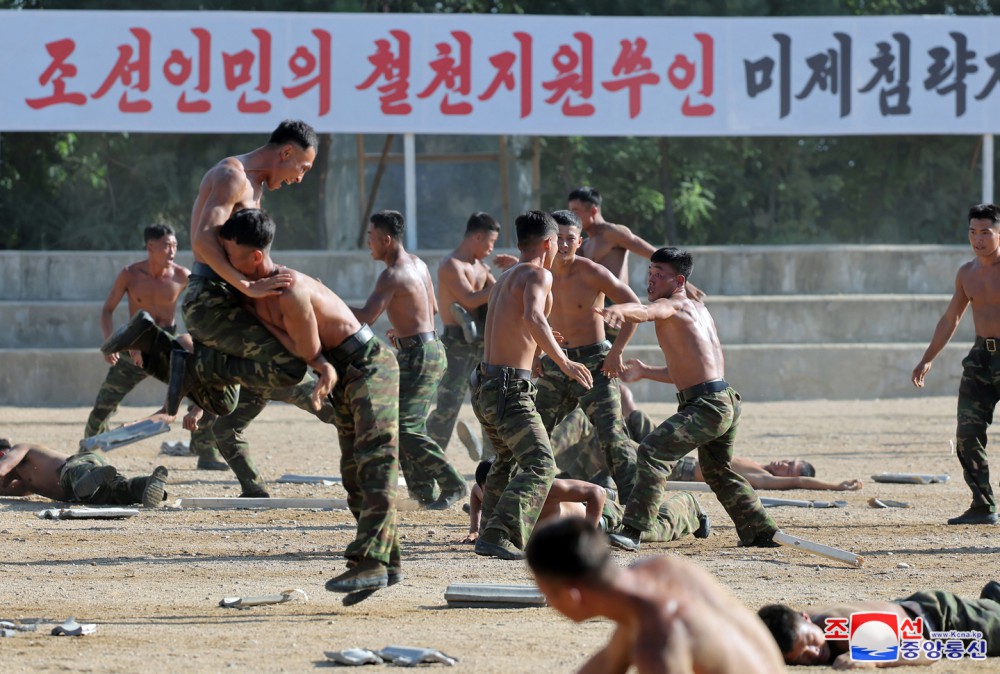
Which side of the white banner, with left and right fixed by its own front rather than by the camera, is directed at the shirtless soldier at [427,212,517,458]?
front

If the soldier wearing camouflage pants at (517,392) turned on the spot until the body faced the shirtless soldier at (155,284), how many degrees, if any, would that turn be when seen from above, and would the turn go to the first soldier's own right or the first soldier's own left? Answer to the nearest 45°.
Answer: approximately 90° to the first soldier's own left

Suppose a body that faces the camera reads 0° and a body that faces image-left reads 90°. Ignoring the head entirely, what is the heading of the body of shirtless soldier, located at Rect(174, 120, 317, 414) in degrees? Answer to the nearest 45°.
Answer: approximately 270°

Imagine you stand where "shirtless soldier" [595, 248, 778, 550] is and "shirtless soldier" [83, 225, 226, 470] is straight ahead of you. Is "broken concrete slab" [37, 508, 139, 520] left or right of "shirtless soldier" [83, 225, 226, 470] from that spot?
left

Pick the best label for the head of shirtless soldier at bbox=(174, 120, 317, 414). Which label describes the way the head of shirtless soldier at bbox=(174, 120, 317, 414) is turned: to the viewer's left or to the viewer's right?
to the viewer's right

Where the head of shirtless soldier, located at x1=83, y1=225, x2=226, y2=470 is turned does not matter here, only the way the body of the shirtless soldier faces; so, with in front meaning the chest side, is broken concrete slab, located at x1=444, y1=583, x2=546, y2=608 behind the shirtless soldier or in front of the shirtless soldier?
in front

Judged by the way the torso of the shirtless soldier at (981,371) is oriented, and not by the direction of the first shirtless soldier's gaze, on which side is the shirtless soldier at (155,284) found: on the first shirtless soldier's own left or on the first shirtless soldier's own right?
on the first shirtless soldier's own right

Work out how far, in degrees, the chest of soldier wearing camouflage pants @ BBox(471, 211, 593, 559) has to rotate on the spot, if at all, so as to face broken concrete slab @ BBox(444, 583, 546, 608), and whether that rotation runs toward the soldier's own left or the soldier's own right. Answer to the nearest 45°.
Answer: approximately 135° to the soldier's own right

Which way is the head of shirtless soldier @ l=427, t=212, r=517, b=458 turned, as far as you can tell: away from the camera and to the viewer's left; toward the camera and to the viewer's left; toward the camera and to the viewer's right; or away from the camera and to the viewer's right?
toward the camera and to the viewer's right
